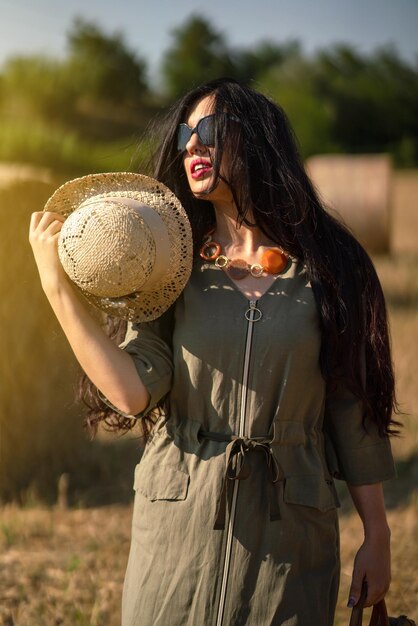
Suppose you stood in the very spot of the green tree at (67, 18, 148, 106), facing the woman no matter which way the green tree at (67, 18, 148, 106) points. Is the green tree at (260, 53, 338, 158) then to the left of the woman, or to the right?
left

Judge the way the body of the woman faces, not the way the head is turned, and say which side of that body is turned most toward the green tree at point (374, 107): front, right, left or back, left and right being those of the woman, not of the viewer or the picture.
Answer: back

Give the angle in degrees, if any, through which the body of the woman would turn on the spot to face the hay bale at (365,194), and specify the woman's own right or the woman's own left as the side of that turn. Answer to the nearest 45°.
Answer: approximately 180°

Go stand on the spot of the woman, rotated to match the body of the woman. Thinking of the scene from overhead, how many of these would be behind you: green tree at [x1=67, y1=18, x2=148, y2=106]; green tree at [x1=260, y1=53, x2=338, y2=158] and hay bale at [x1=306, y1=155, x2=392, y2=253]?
3

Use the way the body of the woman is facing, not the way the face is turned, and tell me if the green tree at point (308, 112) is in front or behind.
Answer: behind

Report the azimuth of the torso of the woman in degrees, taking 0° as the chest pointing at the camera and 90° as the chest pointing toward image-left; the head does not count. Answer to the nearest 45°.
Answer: approximately 0°

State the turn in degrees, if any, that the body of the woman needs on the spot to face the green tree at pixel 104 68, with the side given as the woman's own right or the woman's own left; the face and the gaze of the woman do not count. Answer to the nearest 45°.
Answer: approximately 180°
